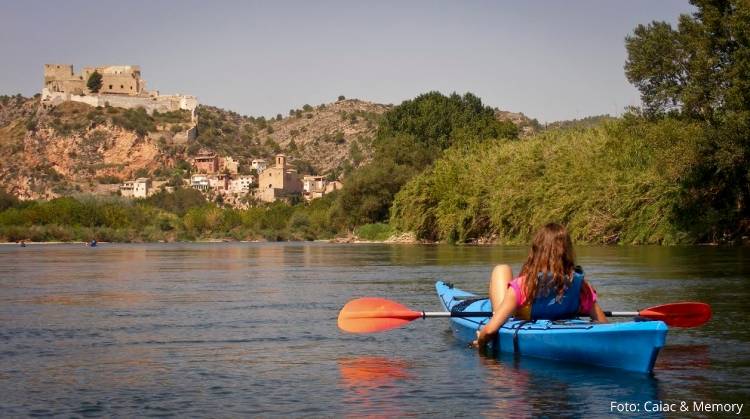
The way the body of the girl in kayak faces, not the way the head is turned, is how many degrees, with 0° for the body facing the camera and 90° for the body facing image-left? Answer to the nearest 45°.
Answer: approximately 135°

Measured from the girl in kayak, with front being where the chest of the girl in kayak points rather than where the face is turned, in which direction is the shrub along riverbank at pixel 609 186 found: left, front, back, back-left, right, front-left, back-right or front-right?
front-right

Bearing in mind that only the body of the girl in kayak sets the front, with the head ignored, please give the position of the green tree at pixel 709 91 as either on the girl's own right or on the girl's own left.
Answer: on the girl's own right

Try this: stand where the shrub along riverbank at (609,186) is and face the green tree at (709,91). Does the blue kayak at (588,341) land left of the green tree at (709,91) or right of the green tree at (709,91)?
right

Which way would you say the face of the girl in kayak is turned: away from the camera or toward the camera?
away from the camera
